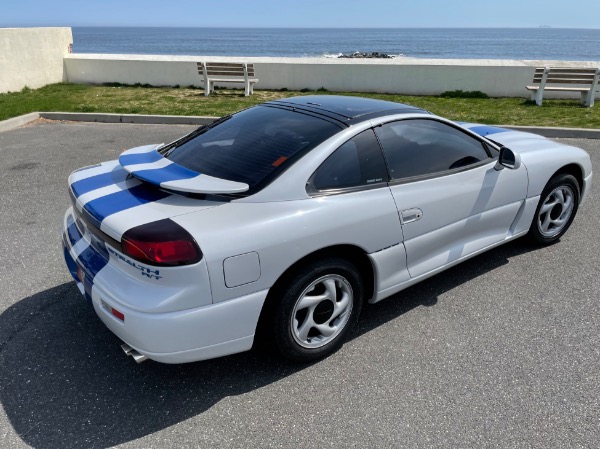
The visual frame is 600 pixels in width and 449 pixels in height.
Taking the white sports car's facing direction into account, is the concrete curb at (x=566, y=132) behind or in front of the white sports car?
in front

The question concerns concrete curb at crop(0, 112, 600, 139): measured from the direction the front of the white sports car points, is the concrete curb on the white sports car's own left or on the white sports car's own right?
on the white sports car's own left

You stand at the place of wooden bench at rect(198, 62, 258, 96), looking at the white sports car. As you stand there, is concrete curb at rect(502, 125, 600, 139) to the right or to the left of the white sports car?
left

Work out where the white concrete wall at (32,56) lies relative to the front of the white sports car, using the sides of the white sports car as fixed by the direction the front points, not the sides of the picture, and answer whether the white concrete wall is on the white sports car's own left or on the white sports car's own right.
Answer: on the white sports car's own left

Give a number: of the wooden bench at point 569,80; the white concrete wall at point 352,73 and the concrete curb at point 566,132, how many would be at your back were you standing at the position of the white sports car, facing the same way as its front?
0

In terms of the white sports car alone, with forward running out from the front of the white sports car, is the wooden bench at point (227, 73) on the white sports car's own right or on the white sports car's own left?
on the white sports car's own left

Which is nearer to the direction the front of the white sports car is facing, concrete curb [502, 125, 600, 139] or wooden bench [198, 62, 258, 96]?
the concrete curb

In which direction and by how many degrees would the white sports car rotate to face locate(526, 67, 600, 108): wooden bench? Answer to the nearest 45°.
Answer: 0° — it already faces it

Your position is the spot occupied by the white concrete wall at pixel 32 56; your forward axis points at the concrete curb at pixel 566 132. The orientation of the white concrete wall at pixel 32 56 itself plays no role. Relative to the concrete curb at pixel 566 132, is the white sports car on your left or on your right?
right

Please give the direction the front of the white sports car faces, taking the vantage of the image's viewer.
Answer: facing away from the viewer and to the right of the viewer

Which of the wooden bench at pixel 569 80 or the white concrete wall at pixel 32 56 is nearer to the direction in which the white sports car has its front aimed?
the wooden bench

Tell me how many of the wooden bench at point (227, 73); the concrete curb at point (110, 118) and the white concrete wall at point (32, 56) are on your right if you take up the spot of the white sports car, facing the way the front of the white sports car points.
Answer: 0

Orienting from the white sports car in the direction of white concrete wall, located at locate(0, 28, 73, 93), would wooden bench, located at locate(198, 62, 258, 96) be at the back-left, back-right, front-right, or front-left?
front-right

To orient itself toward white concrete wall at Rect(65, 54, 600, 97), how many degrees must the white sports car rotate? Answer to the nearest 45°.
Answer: approximately 45° to its left
